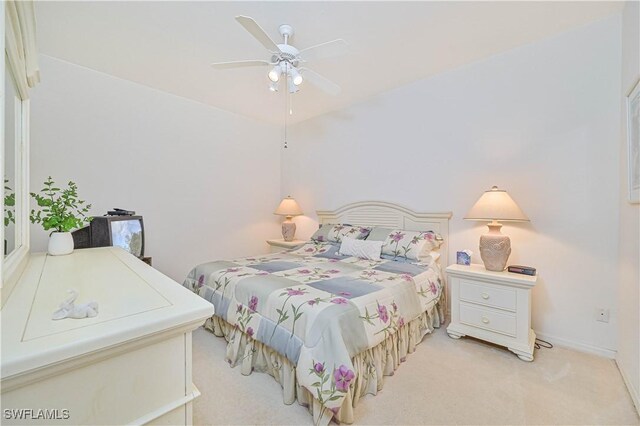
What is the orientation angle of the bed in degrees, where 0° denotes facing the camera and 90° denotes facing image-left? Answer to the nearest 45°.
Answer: approximately 45°

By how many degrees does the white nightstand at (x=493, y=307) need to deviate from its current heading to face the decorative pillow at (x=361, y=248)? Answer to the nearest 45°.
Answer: approximately 45° to its right

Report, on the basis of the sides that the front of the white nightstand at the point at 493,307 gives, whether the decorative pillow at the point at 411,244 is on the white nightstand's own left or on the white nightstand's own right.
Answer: on the white nightstand's own right

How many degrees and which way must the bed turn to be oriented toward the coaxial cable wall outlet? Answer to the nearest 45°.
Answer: approximately 135° to its left

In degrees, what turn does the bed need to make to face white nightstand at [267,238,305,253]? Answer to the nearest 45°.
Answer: approximately 135° to its right

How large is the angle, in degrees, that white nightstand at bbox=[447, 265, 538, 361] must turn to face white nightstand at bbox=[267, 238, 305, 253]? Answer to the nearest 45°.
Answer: approximately 45° to its right

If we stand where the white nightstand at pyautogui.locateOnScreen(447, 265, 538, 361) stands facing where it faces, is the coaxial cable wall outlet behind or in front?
behind

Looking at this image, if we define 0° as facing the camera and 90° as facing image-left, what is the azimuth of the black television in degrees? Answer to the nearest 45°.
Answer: approximately 315°
